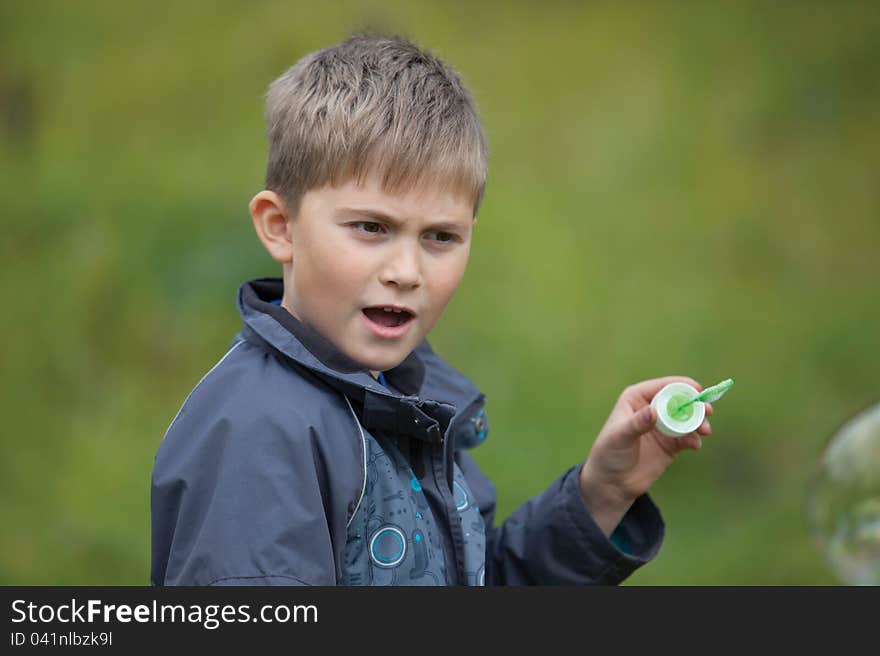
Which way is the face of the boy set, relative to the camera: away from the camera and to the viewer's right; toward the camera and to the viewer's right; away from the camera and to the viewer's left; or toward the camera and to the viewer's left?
toward the camera and to the viewer's right

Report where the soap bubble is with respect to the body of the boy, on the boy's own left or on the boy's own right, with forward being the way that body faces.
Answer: on the boy's own left

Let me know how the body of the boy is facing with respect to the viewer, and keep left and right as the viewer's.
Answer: facing the viewer and to the right of the viewer
